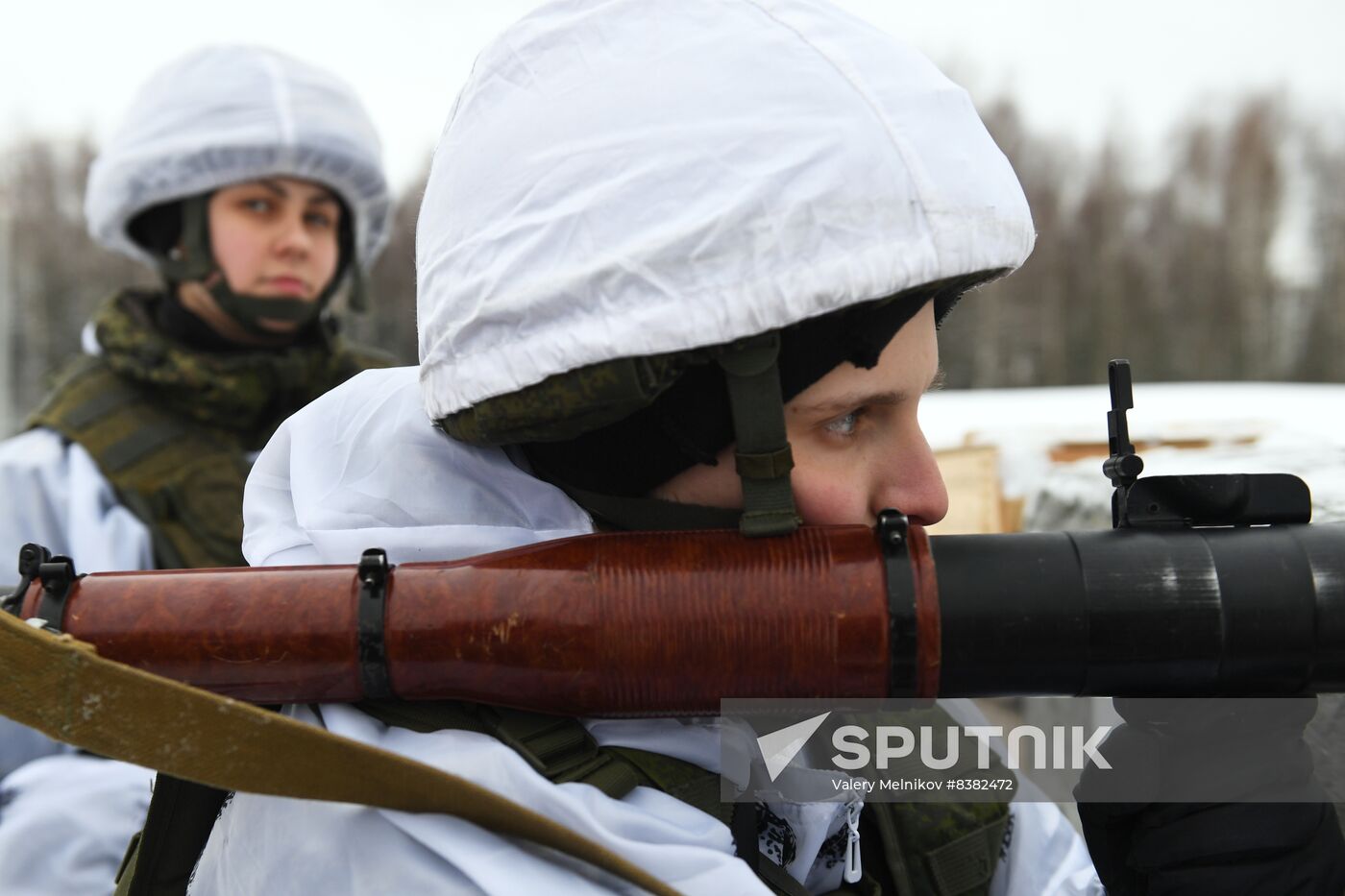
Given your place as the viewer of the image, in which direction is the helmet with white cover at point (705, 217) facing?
facing to the right of the viewer
